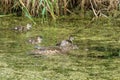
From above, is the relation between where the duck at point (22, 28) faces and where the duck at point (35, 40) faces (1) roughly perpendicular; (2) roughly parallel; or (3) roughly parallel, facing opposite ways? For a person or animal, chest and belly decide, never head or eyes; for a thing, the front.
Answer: roughly parallel
